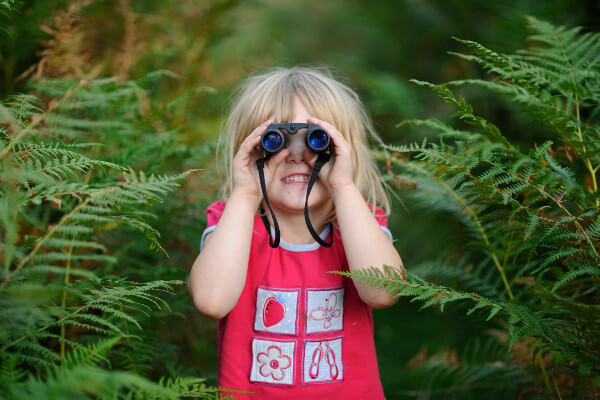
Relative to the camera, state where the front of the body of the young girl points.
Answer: toward the camera

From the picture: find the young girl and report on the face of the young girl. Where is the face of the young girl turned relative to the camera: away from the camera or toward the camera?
toward the camera
